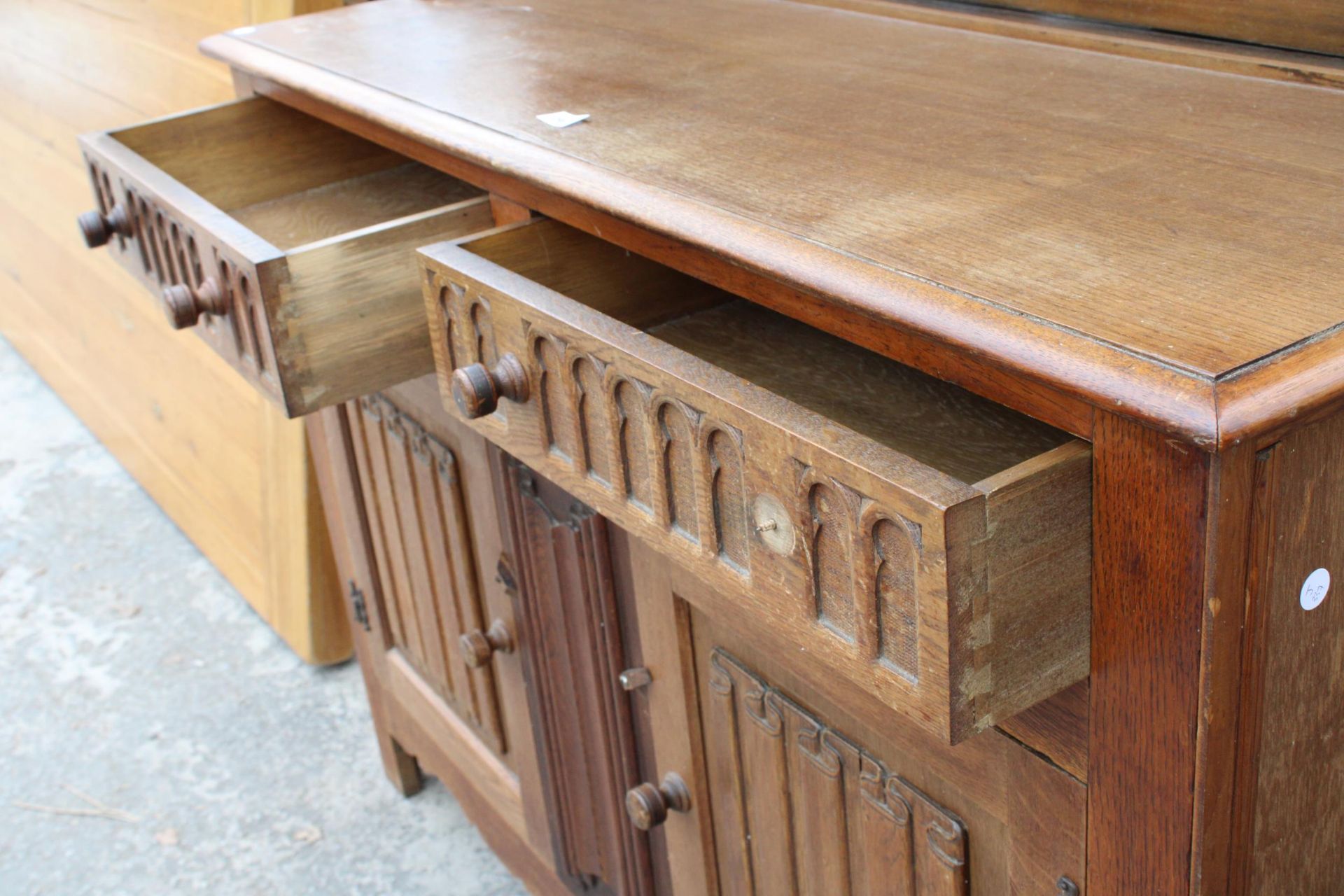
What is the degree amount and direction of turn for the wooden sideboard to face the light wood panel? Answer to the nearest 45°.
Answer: approximately 90° to its right

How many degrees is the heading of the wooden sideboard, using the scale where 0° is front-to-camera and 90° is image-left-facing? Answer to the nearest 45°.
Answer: approximately 45°
